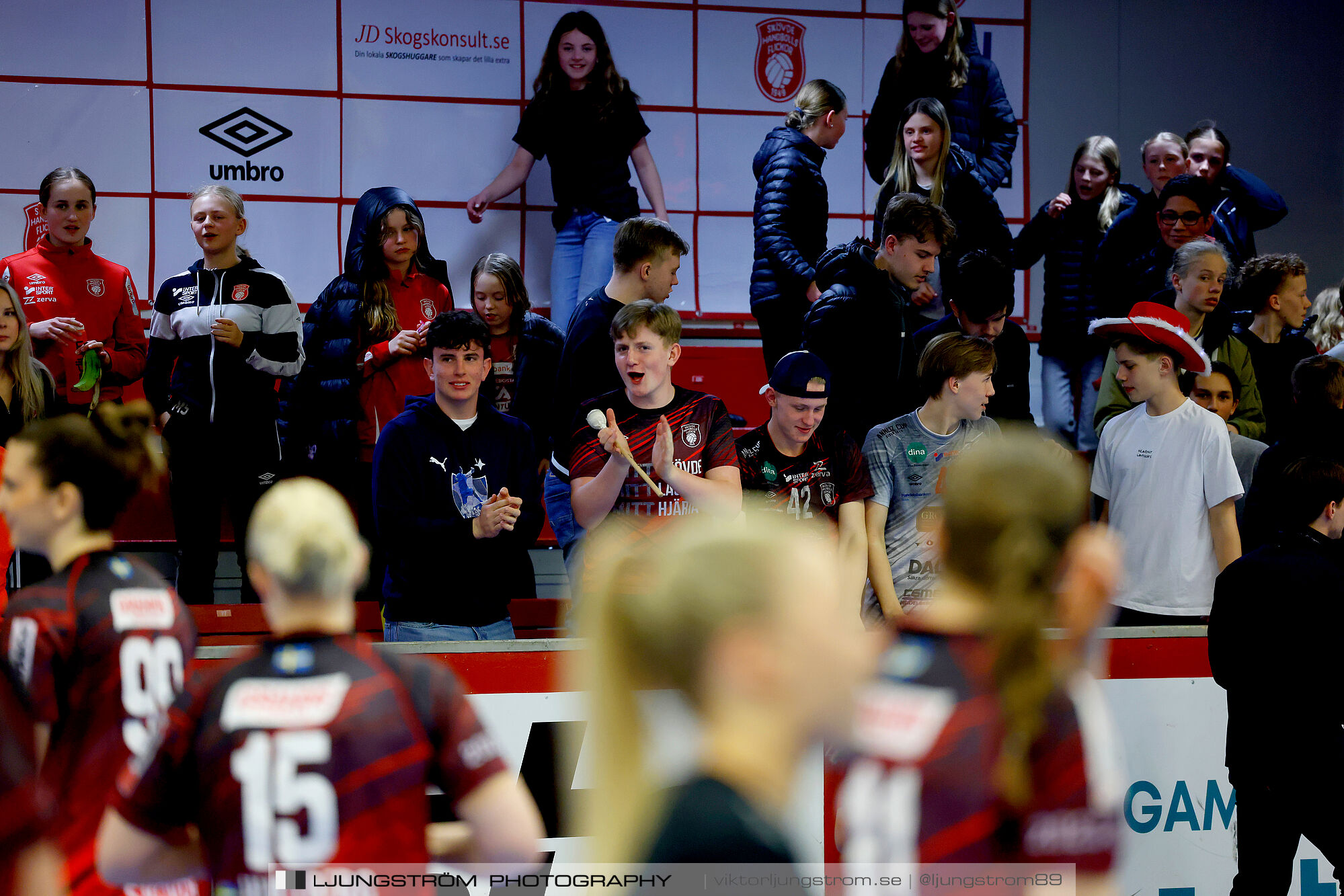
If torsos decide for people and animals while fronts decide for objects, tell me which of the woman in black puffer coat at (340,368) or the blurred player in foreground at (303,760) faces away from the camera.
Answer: the blurred player in foreground

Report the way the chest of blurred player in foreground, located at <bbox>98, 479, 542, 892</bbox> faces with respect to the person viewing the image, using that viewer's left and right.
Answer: facing away from the viewer

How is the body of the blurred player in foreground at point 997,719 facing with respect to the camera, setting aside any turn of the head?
away from the camera

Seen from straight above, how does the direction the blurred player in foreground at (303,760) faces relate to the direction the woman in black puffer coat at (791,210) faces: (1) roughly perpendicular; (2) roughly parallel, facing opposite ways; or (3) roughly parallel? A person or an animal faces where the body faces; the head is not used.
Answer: roughly perpendicular

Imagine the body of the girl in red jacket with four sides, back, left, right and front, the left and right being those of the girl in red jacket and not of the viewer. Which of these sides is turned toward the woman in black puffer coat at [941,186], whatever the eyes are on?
left

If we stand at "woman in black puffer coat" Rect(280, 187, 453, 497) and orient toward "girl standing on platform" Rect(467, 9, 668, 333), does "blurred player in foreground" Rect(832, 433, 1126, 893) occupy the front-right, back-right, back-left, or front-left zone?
back-right

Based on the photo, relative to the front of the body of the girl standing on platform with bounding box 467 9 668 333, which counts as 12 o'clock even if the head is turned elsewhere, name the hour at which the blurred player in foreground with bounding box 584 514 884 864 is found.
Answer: The blurred player in foreground is roughly at 12 o'clock from the girl standing on platform.

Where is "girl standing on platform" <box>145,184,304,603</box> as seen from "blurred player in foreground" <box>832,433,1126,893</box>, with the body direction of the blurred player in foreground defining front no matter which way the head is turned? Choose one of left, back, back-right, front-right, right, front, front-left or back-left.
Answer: front-left
